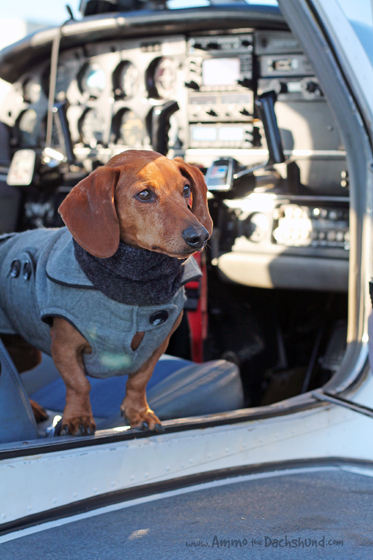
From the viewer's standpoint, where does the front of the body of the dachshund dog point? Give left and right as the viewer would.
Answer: facing the viewer and to the right of the viewer

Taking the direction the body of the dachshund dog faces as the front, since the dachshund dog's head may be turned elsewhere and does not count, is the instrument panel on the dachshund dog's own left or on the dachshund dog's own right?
on the dachshund dog's own left
